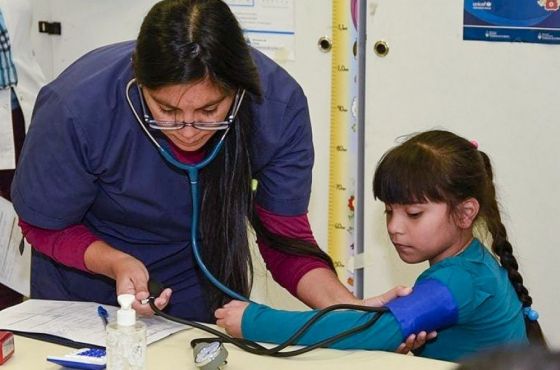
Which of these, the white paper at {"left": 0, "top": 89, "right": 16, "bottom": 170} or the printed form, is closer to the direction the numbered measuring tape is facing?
the printed form

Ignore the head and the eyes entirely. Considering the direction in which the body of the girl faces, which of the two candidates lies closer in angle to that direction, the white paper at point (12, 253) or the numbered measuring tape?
the white paper

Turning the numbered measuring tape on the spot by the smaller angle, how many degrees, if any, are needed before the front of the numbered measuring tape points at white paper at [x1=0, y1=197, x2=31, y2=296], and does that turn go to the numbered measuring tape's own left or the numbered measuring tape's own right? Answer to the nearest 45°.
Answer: approximately 90° to the numbered measuring tape's own right

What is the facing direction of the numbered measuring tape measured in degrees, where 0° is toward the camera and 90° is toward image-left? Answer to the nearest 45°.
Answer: approximately 0°

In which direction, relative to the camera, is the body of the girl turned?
to the viewer's left

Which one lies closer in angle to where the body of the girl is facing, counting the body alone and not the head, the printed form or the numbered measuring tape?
the printed form

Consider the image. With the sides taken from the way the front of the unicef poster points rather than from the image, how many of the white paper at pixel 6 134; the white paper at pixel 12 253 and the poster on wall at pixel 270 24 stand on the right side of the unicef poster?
3

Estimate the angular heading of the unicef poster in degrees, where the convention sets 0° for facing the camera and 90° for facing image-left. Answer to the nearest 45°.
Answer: approximately 0°

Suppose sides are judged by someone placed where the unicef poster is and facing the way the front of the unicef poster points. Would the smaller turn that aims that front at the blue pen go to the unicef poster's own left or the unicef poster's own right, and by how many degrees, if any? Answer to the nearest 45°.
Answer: approximately 45° to the unicef poster's own right

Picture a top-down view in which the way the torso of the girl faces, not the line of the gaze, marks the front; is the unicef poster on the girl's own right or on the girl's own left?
on the girl's own right

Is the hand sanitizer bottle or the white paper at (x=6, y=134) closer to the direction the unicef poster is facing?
the hand sanitizer bottle
